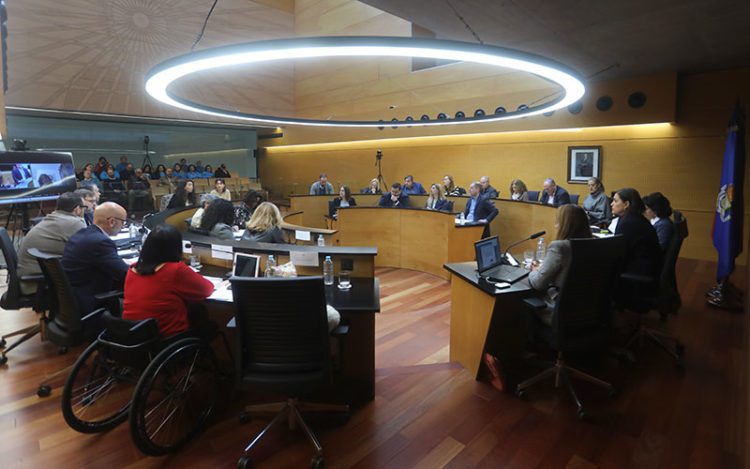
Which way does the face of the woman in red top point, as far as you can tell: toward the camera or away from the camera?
away from the camera

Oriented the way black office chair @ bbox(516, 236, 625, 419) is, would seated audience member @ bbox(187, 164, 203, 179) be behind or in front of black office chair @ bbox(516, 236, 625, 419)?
in front

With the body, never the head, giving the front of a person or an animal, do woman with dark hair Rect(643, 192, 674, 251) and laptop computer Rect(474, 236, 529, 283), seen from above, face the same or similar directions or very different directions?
very different directions

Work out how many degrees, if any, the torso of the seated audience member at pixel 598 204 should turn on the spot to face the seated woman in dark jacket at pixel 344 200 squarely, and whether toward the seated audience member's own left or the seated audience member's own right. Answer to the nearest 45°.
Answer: approximately 45° to the seated audience member's own right

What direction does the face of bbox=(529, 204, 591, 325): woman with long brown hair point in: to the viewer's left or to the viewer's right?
to the viewer's left

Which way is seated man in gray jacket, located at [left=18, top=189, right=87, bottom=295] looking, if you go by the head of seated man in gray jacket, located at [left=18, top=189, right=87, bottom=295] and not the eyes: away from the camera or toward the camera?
away from the camera

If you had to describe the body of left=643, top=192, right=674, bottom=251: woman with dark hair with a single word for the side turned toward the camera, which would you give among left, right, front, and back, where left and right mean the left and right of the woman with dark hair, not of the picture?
left

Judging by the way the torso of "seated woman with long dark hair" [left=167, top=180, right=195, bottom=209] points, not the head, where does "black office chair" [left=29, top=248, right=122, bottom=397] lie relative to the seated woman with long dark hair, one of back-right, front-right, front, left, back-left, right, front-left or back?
front-right

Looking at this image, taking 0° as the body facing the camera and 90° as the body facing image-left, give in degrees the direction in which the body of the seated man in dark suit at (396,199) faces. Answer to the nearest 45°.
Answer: approximately 0°

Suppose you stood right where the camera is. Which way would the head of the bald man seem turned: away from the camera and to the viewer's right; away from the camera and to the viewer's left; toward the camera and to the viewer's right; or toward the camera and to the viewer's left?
away from the camera and to the viewer's right

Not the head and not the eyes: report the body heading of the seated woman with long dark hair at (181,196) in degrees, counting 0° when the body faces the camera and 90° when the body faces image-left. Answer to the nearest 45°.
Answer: approximately 315°

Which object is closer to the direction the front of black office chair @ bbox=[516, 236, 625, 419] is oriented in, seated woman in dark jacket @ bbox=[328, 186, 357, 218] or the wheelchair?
the seated woman in dark jacket

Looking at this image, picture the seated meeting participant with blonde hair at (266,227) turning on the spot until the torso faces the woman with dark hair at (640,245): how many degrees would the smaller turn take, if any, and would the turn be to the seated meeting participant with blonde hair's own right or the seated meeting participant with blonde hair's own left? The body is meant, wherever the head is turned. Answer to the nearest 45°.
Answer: approximately 90° to the seated meeting participant with blonde hair's own right

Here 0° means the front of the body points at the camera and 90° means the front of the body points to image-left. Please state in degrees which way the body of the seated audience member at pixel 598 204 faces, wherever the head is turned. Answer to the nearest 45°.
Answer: approximately 45°
